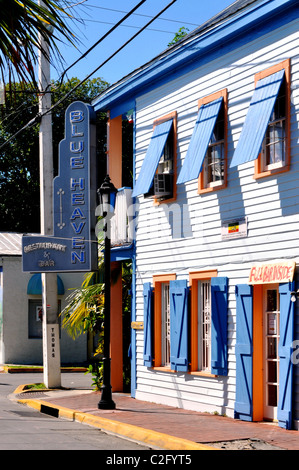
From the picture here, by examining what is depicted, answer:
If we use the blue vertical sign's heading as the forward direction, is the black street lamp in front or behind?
in front

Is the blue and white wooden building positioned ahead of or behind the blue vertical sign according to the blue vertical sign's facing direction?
ahead

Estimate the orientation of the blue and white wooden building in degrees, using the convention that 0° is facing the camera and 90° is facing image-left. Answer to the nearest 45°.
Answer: approximately 45°

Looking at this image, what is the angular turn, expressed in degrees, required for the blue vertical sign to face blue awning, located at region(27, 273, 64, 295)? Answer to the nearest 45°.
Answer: approximately 180°

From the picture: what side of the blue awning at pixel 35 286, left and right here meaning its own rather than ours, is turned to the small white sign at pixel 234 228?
front

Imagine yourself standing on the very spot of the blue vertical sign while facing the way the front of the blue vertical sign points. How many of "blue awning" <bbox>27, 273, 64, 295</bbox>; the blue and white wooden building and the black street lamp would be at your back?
1

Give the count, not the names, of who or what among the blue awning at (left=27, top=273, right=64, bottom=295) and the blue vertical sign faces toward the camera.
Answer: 2

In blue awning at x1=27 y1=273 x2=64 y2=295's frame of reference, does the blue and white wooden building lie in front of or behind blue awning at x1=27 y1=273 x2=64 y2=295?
in front
